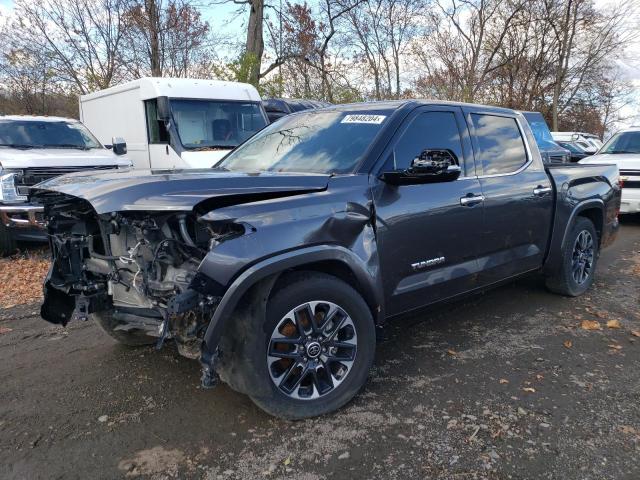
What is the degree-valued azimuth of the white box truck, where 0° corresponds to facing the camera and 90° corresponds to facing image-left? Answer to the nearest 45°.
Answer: approximately 315°

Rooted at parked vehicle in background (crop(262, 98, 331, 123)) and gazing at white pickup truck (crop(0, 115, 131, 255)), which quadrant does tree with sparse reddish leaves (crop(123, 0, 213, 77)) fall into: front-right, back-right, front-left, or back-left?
back-right

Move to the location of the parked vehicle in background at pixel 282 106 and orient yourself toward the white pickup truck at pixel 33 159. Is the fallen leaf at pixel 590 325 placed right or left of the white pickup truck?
left

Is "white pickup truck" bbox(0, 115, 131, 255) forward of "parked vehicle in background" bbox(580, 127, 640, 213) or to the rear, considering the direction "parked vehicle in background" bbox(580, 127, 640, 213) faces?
forward

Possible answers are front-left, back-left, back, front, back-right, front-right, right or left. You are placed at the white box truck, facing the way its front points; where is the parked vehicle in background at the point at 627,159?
front-left

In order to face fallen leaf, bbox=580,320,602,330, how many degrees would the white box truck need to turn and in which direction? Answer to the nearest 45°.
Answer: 0° — it already faces it

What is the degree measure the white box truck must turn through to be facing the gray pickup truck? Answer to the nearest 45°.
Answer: approximately 45° to its right

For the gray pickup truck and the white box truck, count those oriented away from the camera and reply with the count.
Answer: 0

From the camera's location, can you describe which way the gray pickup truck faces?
facing the viewer and to the left of the viewer

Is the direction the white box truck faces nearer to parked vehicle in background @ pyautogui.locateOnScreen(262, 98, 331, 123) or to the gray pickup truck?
the gray pickup truck

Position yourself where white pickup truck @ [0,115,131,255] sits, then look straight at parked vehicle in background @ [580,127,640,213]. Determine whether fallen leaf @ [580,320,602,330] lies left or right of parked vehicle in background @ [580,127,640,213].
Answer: right

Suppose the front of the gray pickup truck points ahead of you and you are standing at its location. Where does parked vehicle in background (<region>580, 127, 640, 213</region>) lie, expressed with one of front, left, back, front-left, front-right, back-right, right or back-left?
back
